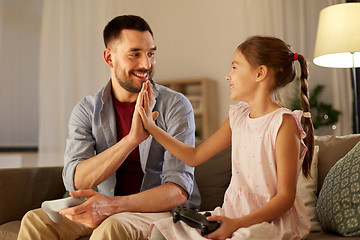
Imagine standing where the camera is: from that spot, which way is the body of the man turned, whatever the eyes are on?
toward the camera

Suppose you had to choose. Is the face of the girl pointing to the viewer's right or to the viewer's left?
to the viewer's left

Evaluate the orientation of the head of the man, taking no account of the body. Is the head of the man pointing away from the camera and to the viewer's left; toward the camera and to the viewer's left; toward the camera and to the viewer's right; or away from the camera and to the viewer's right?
toward the camera and to the viewer's right

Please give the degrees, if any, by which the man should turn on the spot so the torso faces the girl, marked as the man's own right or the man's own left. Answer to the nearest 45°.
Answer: approximately 45° to the man's own left
